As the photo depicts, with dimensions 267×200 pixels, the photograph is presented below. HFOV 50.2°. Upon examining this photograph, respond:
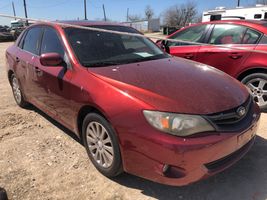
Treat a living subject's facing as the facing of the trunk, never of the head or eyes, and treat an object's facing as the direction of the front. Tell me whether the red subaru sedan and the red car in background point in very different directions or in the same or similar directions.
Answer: very different directions

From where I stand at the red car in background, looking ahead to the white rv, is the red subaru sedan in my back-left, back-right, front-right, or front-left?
back-left

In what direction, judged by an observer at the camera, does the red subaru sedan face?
facing the viewer and to the right of the viewer

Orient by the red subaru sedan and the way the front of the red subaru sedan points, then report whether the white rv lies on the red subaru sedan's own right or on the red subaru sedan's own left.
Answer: on the red subaru sedan's own left

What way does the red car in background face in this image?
to the viewer's left

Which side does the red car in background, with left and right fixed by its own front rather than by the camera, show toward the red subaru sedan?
left

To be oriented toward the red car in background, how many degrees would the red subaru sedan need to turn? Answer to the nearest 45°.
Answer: approximately 90° to its left
